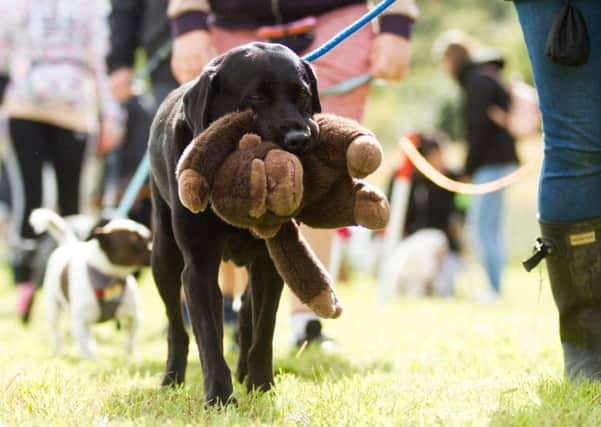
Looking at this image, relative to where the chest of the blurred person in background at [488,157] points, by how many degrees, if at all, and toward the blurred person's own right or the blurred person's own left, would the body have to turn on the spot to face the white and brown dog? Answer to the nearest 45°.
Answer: approximately 90° to the blurred person's own left

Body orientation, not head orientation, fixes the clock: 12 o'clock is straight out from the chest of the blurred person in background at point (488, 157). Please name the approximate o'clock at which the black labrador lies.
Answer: The black labrador is roughly at 9 o'clock from the blurred person in background.

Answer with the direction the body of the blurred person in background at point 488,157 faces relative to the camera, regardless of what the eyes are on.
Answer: to the viewer's left

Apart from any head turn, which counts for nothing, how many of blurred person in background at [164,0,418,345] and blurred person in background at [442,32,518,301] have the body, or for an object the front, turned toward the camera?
1

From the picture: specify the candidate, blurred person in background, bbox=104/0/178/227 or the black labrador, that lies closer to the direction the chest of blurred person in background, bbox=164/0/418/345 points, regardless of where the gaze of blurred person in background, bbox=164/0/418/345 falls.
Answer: the black labrador

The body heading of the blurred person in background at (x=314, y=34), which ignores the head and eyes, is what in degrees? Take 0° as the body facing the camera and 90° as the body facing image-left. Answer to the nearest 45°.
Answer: approximately 0°

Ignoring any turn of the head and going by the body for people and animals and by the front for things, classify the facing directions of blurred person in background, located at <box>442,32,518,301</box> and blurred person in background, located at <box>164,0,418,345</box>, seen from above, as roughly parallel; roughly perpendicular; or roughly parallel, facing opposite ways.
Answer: roughly perpendicular

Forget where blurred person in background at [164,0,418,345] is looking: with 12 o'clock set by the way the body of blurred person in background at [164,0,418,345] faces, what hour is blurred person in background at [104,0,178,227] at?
blurred person in background at [104,0,178,227] is roughly at 5 o'clock from blurred person in background at [164,0,418,345].
